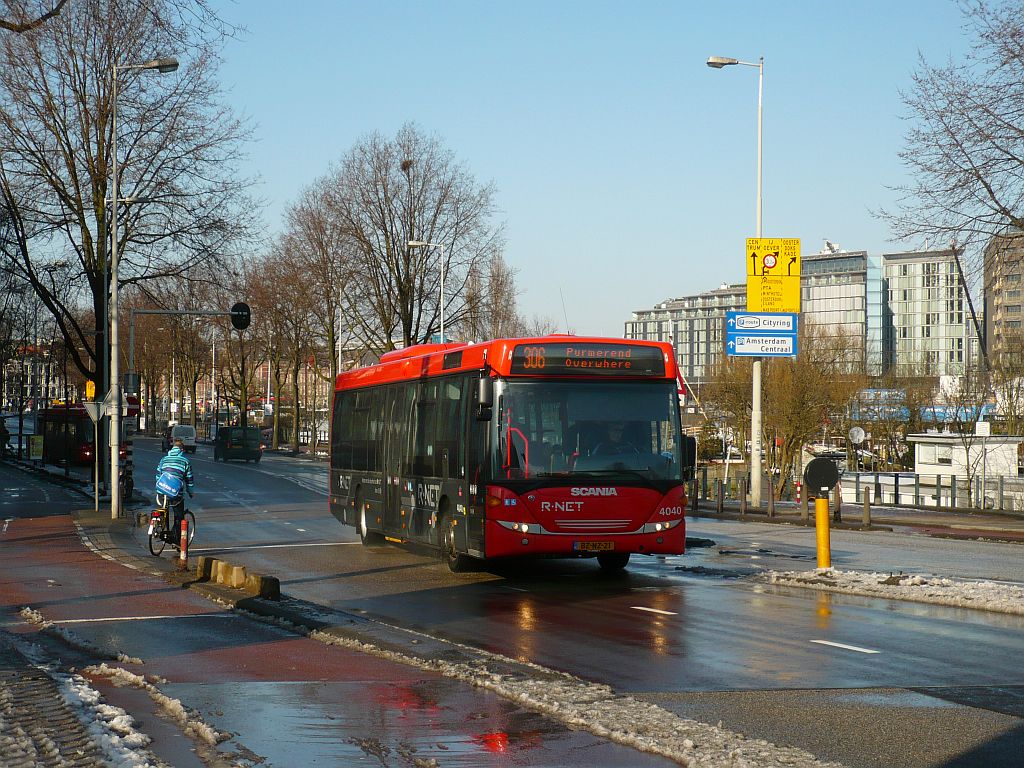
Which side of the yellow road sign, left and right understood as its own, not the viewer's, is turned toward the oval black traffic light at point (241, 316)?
right

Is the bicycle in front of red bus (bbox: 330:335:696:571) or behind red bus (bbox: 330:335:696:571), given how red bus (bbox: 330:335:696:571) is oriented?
behind

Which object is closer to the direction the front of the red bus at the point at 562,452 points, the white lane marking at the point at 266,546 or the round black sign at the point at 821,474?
the round black sign

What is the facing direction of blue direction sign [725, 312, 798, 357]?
toward the camera

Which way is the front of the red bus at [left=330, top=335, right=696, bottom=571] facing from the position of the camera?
facing the viewer and to the right of the viewer

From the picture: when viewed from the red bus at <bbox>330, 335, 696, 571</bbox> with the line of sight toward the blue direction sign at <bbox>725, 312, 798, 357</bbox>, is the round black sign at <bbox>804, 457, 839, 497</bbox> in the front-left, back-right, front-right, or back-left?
front-right

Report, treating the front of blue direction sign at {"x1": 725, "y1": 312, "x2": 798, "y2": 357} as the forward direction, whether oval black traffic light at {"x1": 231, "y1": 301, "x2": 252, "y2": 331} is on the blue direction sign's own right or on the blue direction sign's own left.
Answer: on the blue direction sign's own right

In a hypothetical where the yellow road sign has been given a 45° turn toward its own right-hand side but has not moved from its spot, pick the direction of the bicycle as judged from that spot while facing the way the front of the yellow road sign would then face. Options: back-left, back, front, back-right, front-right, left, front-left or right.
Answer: front

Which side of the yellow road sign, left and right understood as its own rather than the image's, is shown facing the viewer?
front

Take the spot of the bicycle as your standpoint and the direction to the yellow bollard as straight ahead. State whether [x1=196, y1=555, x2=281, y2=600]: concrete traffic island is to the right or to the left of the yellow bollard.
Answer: right

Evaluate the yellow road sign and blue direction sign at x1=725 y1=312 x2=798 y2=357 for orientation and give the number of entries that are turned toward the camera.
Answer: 2

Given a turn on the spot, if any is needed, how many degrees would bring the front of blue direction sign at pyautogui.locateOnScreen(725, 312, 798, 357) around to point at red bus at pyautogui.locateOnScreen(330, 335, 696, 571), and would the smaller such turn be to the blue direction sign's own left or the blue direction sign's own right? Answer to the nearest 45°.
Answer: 0° — it already faces it

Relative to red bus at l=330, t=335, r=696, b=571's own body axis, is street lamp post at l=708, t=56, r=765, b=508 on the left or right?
on its left

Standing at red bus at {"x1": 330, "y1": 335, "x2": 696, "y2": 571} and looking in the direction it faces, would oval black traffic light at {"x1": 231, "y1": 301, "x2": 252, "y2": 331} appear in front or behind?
behind
